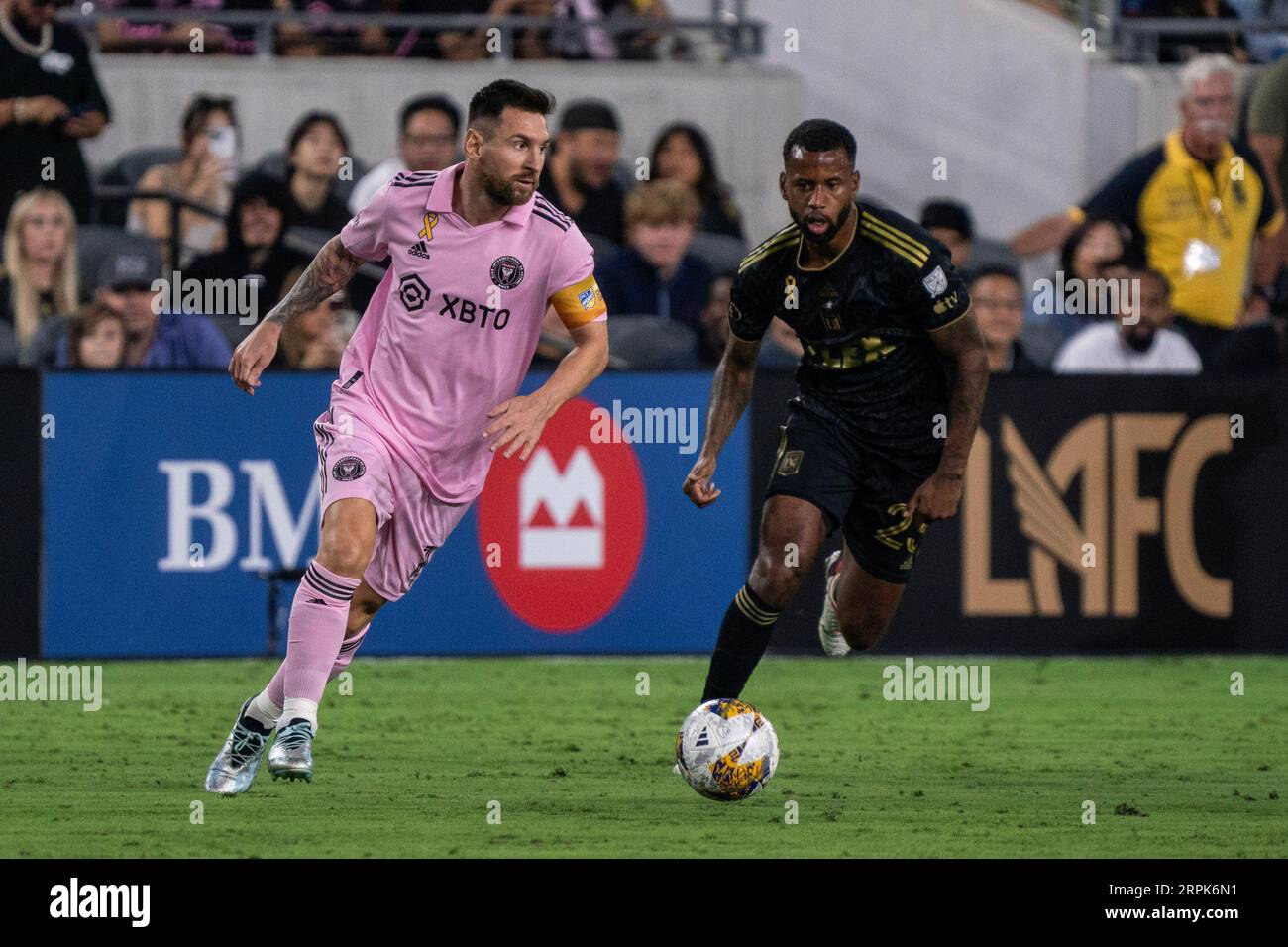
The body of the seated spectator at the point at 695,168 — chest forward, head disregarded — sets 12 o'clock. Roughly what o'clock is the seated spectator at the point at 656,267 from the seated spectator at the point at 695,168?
the seated spectator at the point at 656,267 is roughly at 11 o'clock from the seated spectator at the point at 695,168.

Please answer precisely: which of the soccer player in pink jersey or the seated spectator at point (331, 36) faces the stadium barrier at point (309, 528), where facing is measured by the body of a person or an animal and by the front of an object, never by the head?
the seated spectator

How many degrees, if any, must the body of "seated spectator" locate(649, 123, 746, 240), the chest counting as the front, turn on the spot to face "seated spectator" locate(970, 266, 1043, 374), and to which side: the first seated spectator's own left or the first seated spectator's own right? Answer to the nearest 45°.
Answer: approximately 90° to the first seated spectator's own left

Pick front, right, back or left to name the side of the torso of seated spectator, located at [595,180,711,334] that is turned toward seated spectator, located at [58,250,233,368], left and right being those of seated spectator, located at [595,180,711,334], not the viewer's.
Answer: right

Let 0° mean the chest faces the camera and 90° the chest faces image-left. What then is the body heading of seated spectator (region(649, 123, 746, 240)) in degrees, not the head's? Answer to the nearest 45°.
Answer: approximately 45°

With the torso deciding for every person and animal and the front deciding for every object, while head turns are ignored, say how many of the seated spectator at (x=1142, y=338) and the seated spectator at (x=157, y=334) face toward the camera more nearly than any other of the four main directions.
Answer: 2

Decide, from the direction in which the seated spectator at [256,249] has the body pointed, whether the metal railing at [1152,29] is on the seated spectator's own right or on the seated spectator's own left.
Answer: on the seated spectator's own left

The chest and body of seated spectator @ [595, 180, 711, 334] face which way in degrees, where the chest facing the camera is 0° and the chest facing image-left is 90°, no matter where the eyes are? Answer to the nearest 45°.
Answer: approximately 0°

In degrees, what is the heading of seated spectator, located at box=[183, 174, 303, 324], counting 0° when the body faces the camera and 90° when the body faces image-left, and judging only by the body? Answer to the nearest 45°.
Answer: approximately 0°

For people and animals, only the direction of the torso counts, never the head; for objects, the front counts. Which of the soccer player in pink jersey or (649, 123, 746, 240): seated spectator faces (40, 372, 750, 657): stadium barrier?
the seated spectator
